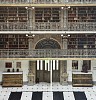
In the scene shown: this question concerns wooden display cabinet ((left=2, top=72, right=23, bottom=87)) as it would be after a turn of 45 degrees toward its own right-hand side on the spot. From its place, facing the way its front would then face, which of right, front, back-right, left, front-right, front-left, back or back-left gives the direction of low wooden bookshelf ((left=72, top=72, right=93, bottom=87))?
back-left

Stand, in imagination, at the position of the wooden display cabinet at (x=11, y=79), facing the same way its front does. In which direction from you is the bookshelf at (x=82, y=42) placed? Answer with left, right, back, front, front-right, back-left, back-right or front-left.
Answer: left

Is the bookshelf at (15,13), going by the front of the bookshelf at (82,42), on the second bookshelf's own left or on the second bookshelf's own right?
on the second bookshelf's own right

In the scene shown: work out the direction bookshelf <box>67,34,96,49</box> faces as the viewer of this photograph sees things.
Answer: facing the viewer

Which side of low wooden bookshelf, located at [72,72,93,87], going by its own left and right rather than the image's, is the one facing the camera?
front

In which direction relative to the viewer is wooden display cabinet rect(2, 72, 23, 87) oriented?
toward the camera

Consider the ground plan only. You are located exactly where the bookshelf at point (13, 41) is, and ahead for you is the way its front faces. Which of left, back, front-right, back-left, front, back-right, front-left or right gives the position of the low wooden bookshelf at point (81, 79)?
left

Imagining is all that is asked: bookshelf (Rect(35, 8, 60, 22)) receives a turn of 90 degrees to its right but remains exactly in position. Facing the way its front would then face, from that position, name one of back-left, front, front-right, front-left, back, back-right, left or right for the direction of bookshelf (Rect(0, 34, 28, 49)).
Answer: front

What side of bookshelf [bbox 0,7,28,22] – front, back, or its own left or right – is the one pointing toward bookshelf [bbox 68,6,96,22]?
left
